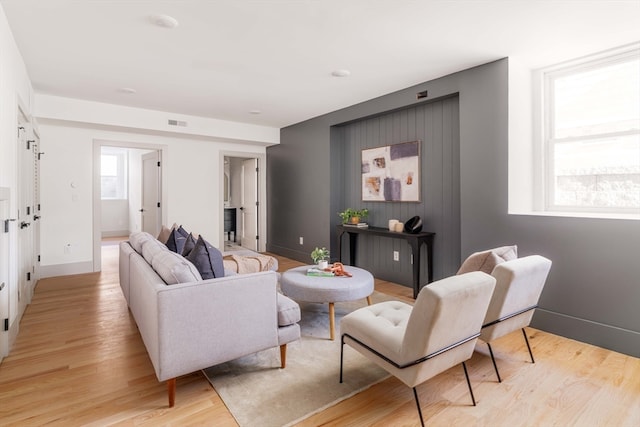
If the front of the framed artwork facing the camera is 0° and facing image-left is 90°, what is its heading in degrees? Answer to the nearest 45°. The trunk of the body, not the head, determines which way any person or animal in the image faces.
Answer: approximately 45°

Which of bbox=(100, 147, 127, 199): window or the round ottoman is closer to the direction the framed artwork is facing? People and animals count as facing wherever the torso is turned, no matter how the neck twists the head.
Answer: the round ottoman

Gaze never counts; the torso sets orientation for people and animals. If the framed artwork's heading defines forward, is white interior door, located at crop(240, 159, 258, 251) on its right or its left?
on its right

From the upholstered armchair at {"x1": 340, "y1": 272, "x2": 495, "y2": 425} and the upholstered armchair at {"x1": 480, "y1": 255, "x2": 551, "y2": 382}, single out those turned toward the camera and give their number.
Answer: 0

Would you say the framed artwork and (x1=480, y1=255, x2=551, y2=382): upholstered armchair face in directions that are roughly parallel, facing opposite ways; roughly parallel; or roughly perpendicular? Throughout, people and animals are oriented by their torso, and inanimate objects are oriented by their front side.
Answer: roughly perpendicular

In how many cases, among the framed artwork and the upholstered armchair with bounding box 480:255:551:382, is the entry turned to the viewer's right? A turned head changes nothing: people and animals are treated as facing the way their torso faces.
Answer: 0

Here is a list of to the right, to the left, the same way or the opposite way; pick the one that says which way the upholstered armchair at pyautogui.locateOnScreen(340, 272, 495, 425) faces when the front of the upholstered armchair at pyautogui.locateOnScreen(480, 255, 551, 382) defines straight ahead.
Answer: the same way

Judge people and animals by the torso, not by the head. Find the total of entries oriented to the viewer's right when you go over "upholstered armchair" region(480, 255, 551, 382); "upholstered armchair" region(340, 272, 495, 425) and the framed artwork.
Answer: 0
